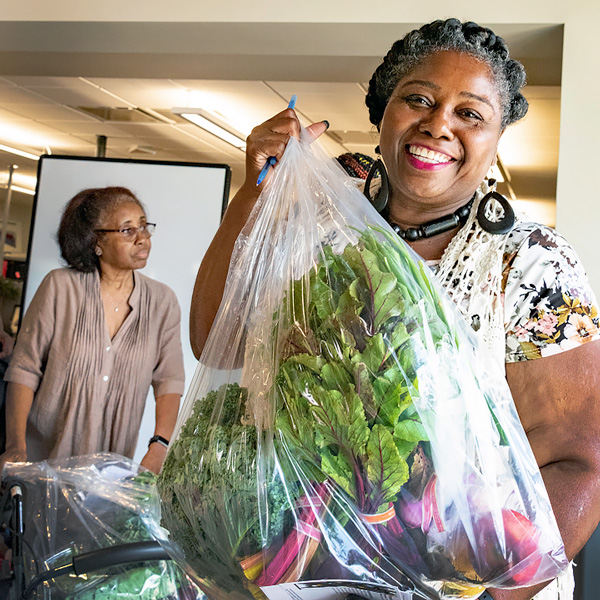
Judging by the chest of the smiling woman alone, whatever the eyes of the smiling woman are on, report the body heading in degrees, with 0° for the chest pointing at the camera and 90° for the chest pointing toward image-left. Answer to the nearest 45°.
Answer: approximately 45°

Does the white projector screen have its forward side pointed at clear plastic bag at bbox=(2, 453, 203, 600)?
yes

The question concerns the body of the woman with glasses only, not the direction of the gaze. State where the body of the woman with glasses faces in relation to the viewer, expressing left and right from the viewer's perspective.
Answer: facing the viewer

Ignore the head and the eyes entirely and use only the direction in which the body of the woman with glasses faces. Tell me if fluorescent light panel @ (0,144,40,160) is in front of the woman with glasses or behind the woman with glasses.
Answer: behind

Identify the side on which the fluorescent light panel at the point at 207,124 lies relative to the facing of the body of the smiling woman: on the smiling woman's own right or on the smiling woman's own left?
on the smiling woman's own right

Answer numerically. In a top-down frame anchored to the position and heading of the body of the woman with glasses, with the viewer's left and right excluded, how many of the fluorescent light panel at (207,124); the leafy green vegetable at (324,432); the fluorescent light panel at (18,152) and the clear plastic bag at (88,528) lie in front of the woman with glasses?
2

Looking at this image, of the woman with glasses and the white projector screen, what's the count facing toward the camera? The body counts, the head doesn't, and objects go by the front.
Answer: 2

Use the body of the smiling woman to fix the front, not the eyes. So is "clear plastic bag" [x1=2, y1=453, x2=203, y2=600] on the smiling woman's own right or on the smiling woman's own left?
on the smiling woman's own right

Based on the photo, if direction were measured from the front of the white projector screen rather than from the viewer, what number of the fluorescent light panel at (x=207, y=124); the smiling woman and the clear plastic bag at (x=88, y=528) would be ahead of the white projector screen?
2

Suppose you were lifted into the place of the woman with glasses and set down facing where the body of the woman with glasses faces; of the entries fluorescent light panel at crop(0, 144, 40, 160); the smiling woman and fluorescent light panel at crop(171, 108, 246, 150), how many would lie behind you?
2

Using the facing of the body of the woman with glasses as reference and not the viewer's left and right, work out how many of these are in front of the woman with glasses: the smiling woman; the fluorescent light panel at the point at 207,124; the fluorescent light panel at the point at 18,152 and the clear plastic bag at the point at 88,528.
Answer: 2

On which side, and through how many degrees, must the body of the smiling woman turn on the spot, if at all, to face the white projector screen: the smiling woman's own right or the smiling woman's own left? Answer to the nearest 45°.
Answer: approximately 90° to the smiling woman's own right

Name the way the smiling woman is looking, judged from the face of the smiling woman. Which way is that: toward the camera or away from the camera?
toward the camera

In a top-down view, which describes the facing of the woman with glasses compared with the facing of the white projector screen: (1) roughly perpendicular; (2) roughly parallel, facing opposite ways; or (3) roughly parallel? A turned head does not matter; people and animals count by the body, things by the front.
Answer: roughly parallel

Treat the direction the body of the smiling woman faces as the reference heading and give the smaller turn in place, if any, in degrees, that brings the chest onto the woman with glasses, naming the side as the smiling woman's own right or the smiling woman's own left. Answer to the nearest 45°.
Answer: approximately 90° to the smiling woman's own right

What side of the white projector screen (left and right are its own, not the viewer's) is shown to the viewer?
front
